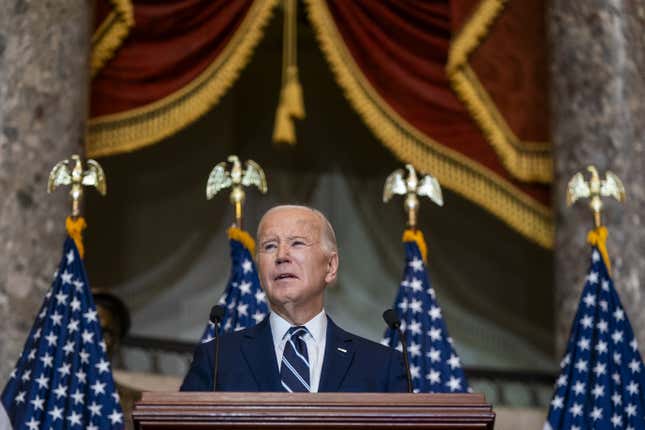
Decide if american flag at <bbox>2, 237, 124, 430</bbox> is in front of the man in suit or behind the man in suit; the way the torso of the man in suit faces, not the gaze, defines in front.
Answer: behind

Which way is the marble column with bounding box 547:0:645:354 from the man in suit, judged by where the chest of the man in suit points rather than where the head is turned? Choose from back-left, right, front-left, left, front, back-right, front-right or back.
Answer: back-left

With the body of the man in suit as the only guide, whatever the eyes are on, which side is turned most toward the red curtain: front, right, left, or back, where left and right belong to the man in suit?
back

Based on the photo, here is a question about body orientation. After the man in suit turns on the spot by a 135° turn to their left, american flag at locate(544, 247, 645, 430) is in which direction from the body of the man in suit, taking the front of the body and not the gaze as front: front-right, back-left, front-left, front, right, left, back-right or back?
front

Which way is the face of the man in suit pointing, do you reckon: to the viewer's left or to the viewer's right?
to the viewer's left

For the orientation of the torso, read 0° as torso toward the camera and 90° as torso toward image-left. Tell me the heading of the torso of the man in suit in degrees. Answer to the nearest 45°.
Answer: approximately 0°
